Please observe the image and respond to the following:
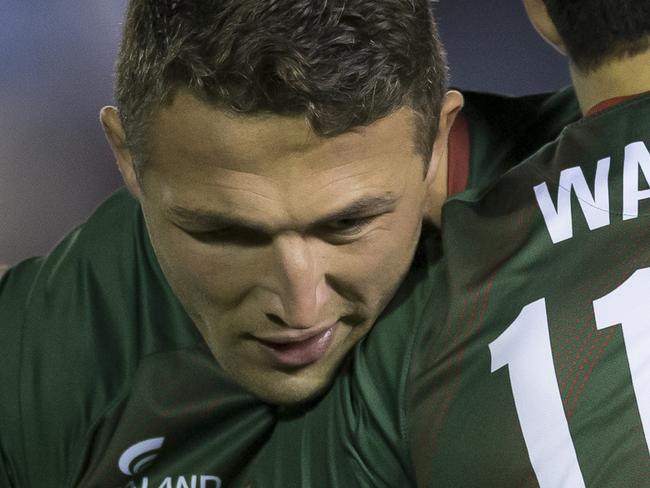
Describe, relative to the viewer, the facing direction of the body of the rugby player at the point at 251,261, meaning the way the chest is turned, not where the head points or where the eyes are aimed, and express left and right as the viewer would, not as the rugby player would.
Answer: facing the viewer
